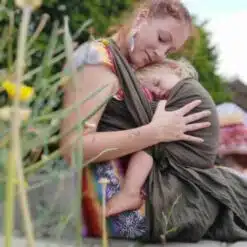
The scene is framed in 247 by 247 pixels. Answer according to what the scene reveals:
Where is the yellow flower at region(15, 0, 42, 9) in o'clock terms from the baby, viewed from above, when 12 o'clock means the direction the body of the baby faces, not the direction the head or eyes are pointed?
The yellow flower is roughly at 9 o'clock from the baby.

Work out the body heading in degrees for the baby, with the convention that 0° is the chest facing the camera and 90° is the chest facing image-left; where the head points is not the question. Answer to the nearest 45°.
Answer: approximately 90°
